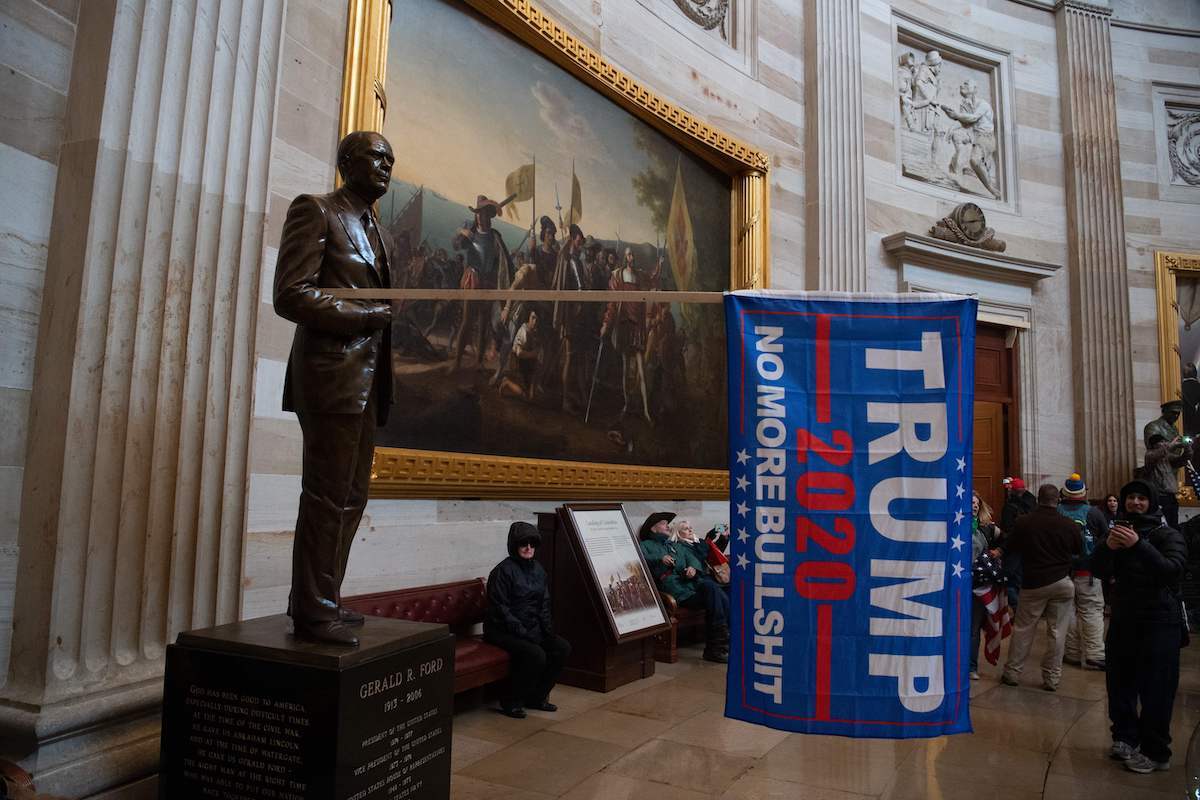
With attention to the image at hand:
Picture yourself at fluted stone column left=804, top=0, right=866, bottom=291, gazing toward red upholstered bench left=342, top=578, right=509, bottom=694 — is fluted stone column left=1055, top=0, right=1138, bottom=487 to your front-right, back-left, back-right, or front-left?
back-left

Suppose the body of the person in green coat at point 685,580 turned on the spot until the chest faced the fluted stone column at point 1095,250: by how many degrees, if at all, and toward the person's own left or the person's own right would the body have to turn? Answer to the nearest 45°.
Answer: approximately 90° to the person's own left

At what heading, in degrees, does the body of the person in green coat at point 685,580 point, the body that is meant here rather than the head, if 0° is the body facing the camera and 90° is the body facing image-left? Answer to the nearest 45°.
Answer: approximately 315°

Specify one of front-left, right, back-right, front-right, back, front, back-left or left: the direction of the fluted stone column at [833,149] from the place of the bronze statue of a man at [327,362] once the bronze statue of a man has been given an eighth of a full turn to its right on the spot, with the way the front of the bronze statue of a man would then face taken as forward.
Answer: back-left

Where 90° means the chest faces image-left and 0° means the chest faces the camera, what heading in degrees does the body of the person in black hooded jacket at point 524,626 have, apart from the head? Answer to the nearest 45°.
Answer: approximately 315°

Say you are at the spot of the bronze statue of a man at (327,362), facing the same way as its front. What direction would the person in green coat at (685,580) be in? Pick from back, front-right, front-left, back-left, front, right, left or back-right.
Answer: left

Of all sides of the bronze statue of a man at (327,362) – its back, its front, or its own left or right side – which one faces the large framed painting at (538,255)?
left

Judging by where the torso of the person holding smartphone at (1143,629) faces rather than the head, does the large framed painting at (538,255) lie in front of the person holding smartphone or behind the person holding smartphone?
in front

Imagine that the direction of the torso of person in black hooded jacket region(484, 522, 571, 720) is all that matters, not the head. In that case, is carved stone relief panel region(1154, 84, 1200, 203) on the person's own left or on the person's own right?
on the person's own left
